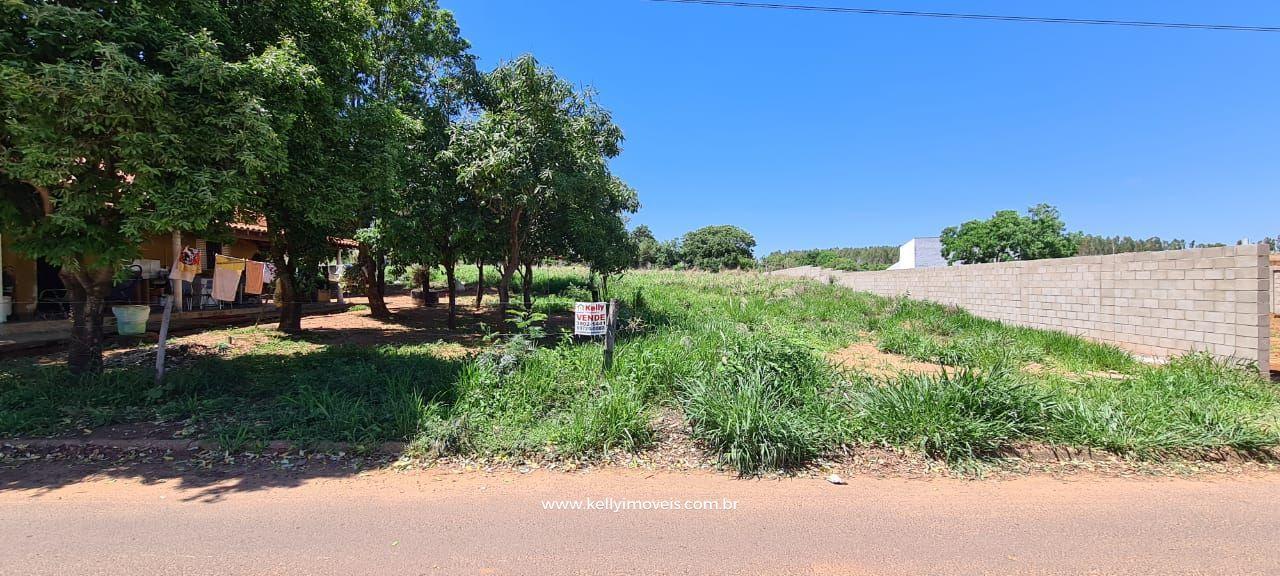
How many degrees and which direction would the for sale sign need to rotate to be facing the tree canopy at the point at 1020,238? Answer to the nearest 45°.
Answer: approximately 135° to its left

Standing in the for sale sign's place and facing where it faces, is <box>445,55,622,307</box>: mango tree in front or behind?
behind

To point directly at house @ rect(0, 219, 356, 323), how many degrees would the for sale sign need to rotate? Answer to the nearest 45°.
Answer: approximately 135° to its right

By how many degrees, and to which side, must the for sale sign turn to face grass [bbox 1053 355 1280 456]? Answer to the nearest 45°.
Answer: approximately 90° to its left

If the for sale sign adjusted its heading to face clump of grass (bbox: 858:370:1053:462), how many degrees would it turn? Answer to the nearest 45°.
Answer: approximately 45° to its left

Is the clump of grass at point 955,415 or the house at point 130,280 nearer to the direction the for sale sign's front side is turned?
the clump of grass

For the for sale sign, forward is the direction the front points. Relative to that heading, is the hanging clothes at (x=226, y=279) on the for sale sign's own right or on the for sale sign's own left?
on the for sale sign's own right

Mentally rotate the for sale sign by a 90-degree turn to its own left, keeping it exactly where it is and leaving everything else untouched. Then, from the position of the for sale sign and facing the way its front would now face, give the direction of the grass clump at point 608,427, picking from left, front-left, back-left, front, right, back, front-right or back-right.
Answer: right

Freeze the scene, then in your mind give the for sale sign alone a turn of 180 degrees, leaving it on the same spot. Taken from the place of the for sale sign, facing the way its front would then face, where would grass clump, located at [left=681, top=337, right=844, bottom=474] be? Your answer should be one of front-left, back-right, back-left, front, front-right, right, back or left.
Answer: back-right

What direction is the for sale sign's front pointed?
toward the camera

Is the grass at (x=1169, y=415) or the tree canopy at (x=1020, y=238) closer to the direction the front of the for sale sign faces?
the grass
